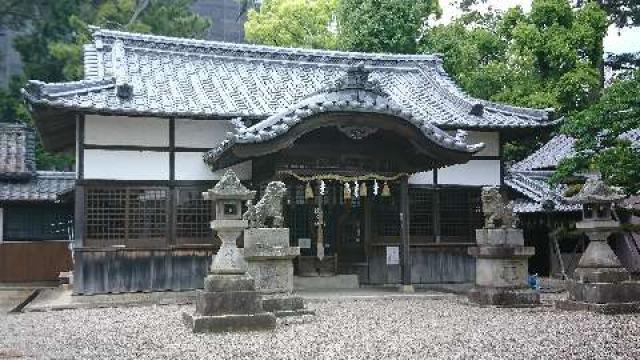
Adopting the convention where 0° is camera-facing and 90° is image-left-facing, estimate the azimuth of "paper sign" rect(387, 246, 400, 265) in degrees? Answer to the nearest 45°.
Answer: approximately 0°

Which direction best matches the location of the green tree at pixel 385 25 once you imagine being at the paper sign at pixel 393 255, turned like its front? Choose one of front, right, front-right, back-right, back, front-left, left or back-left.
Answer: back

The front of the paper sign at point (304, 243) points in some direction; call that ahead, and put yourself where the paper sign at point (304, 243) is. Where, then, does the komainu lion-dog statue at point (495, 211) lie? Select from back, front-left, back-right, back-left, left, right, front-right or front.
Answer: front-left

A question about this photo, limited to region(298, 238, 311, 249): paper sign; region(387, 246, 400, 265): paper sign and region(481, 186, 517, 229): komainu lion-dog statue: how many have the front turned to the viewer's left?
1

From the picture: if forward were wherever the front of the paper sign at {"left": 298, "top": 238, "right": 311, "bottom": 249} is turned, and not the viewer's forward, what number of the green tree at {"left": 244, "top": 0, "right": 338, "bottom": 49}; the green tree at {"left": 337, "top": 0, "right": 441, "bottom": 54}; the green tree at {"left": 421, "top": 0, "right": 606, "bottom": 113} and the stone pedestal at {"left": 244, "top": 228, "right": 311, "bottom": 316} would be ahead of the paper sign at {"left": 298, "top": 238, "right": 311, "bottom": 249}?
1

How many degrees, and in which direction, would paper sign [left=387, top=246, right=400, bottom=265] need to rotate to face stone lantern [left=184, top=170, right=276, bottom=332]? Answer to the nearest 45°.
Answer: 0° — it already faces it
